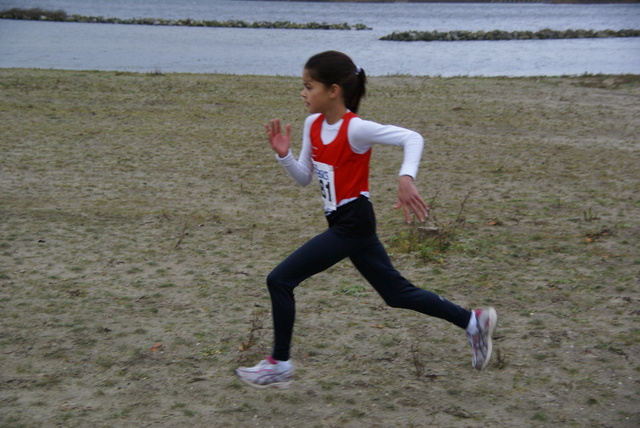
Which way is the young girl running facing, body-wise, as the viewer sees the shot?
to the viewer's left

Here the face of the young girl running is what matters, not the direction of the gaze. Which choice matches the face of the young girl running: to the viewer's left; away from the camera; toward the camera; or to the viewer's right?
to the viewer's left
